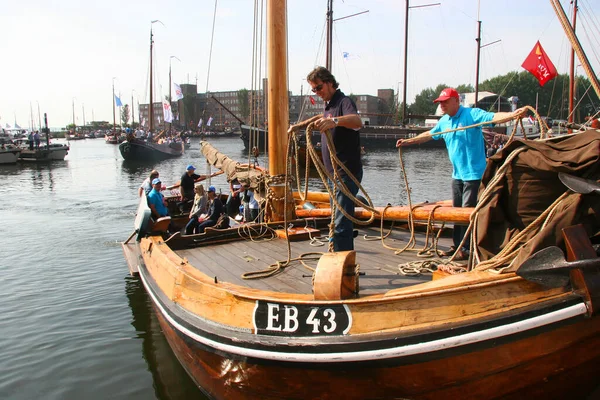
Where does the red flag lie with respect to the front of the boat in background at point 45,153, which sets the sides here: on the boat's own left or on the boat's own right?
on the boat's own right

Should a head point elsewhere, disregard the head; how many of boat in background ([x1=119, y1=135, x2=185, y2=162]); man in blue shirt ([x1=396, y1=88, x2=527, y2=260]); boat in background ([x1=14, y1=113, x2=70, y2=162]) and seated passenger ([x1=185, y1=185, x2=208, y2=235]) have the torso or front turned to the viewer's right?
1

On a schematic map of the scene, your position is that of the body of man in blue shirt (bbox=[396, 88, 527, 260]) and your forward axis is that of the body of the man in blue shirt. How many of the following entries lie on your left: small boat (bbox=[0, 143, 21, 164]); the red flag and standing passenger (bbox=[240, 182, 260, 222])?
0

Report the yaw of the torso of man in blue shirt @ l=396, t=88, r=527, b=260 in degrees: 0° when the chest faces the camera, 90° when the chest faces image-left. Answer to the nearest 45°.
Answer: approximately 45°

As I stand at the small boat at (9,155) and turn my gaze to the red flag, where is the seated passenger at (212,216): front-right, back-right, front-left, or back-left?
front-right
